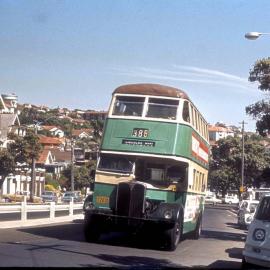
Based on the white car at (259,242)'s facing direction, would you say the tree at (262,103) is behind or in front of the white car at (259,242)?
behind

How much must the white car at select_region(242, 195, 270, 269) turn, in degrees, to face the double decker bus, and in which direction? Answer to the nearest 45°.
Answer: approximately 135° to its right

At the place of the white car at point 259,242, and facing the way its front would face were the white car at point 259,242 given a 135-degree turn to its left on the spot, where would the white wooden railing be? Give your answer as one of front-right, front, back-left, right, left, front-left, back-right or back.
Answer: left

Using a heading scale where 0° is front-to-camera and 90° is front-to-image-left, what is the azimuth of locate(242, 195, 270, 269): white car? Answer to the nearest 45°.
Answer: approximately 0°
